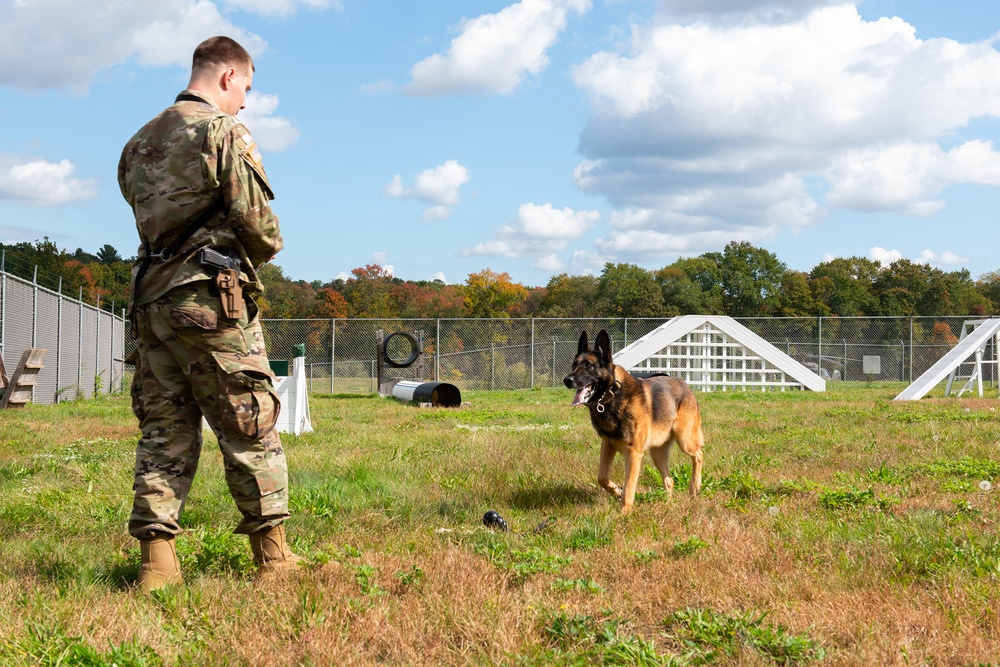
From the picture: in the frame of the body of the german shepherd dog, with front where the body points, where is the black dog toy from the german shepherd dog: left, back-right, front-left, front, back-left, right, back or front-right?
front

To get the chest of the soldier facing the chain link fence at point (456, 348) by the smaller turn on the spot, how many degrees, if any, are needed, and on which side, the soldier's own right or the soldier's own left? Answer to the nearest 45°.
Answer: approximately 45° to the soldier's own left

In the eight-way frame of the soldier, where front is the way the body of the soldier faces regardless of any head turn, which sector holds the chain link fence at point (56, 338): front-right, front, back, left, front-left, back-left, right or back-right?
front-left

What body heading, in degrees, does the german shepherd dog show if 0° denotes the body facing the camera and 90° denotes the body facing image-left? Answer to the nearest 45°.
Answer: approximately 45°

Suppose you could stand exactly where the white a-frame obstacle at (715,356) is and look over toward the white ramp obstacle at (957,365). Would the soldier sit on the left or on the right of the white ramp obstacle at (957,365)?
right

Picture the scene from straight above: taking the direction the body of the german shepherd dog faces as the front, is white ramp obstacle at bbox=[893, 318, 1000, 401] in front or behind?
behind

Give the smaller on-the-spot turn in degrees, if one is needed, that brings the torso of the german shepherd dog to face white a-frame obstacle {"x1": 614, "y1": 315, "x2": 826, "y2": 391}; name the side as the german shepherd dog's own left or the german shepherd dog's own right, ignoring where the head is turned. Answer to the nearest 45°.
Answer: approximately 135° to the german shepherd dog's own right

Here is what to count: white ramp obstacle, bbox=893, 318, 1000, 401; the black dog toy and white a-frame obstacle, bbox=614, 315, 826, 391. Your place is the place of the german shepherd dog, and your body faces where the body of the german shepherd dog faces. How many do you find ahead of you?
1

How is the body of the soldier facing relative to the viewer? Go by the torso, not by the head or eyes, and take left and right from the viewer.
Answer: facing away from the viewer and to the right of the viewer

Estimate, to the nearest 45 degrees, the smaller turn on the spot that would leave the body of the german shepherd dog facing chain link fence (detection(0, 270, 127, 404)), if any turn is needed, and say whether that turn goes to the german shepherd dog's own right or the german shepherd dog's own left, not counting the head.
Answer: approximately 90° to the german shepherd dog's own right

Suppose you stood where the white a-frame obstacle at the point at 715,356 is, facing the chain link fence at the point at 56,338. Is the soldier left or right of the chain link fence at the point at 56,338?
left

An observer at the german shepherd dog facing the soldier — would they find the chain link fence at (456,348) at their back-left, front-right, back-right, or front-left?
back-right

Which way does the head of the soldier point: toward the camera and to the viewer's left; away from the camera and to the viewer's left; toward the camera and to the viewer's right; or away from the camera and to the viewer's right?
away from the camera and to the viewer's right
